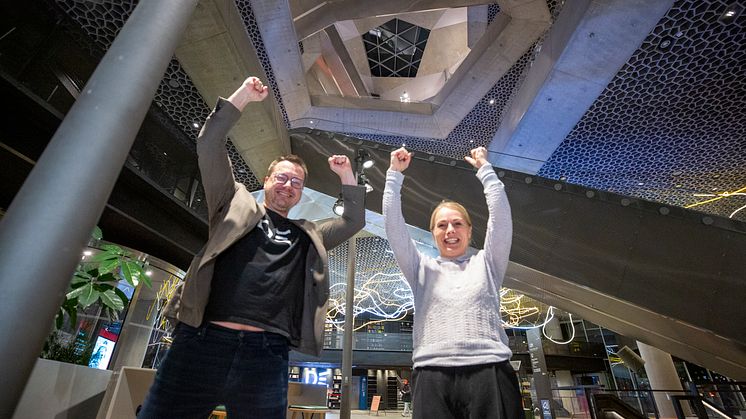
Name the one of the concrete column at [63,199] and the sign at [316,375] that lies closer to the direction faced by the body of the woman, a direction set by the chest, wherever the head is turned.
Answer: the concrete column

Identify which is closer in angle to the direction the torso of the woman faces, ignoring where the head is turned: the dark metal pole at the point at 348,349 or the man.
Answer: the man

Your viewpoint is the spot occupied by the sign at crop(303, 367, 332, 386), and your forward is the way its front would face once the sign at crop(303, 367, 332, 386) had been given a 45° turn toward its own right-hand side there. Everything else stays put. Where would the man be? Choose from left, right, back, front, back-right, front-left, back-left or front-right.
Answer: front-left

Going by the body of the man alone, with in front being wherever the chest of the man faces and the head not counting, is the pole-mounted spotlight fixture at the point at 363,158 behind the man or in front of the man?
behind

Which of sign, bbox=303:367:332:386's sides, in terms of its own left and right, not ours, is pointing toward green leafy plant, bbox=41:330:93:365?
front

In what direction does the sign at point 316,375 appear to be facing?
toward the camera

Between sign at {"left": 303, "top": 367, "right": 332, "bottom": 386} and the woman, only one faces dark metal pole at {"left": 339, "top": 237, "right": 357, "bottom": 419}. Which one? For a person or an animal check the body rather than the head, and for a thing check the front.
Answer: the sign

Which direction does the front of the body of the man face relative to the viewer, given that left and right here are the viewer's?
facing the viewer

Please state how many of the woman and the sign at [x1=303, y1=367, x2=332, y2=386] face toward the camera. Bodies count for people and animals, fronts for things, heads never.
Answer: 2

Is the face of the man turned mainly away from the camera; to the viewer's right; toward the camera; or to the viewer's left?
toward the camera

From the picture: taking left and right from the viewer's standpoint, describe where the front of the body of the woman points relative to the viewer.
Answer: facing the viewer

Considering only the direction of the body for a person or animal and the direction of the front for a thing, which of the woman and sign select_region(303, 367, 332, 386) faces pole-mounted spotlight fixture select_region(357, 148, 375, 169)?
the sign

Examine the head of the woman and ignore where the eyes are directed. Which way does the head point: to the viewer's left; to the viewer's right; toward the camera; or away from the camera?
toward the camera

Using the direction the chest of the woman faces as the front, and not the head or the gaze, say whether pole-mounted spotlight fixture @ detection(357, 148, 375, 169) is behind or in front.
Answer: behind

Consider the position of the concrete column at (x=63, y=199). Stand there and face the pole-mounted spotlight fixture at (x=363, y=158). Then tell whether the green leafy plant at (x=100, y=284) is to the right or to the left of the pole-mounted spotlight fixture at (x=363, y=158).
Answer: left

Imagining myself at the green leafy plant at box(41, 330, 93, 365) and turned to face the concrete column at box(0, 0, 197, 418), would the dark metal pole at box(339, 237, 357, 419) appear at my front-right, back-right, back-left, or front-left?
back-left

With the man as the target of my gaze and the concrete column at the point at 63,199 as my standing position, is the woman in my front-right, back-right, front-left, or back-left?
front-right
